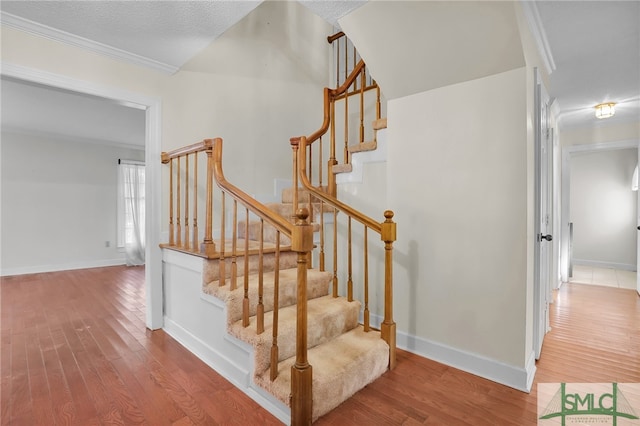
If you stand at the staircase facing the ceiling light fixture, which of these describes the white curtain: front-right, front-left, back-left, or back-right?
back-left

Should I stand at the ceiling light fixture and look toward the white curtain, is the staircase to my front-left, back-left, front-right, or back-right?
front-left

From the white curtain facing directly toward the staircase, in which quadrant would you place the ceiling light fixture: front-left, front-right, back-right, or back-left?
front-left

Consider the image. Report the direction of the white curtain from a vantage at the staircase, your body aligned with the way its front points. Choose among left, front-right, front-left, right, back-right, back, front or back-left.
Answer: back

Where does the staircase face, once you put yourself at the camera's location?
facing the viewer and to the right of the viewer

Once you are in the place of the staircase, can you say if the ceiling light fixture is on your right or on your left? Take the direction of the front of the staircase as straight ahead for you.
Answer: on your left
